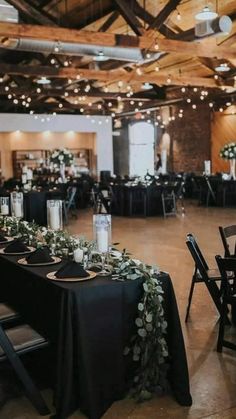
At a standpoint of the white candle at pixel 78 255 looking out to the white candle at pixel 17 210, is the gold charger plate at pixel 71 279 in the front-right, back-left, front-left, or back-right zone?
back-left

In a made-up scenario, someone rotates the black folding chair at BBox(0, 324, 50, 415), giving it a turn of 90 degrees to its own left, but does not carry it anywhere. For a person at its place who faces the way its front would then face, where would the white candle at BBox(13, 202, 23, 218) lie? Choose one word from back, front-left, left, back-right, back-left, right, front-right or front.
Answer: front-right

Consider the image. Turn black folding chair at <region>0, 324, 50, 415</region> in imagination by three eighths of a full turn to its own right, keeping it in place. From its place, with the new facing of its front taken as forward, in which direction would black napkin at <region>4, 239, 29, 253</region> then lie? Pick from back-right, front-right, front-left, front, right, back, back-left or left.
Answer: back

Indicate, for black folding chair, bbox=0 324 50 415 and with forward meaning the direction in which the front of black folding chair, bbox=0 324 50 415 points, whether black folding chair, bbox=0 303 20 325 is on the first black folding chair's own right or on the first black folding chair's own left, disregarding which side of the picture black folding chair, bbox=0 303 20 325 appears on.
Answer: on the first black folding chair's own left

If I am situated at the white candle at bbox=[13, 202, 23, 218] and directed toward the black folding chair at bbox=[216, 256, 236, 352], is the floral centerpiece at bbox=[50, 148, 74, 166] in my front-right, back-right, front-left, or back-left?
back-left

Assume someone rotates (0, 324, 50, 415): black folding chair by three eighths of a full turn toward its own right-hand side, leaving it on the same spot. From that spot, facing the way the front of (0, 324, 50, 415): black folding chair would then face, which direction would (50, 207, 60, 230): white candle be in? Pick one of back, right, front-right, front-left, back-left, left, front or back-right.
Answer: back

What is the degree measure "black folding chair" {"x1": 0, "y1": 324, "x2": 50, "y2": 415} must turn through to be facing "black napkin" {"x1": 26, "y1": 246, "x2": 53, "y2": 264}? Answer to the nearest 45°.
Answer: approximately 45° to its left

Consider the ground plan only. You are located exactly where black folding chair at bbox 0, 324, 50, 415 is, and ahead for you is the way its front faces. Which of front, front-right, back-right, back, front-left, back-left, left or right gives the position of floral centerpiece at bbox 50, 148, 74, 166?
front-left

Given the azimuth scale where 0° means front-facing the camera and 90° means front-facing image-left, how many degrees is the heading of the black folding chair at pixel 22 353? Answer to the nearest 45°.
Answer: approximately 225°
